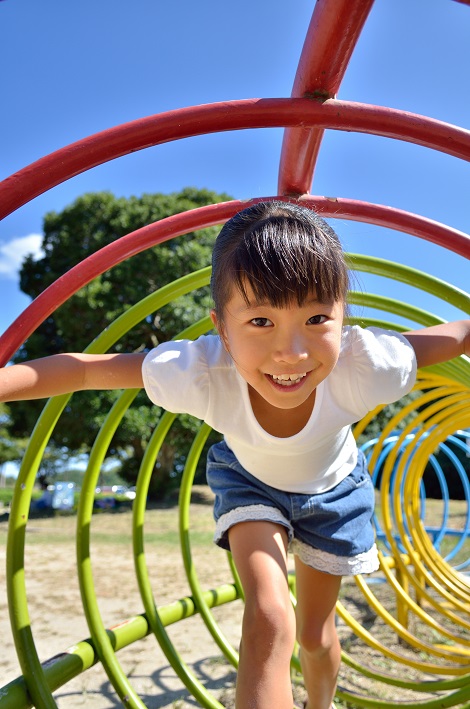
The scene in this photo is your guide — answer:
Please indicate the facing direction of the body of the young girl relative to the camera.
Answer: toward the camera

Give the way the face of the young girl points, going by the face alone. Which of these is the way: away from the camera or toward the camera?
toward the camera

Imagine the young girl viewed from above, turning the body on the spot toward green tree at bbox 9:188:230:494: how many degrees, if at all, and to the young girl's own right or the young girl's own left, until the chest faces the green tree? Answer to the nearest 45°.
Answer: approximately 180°
